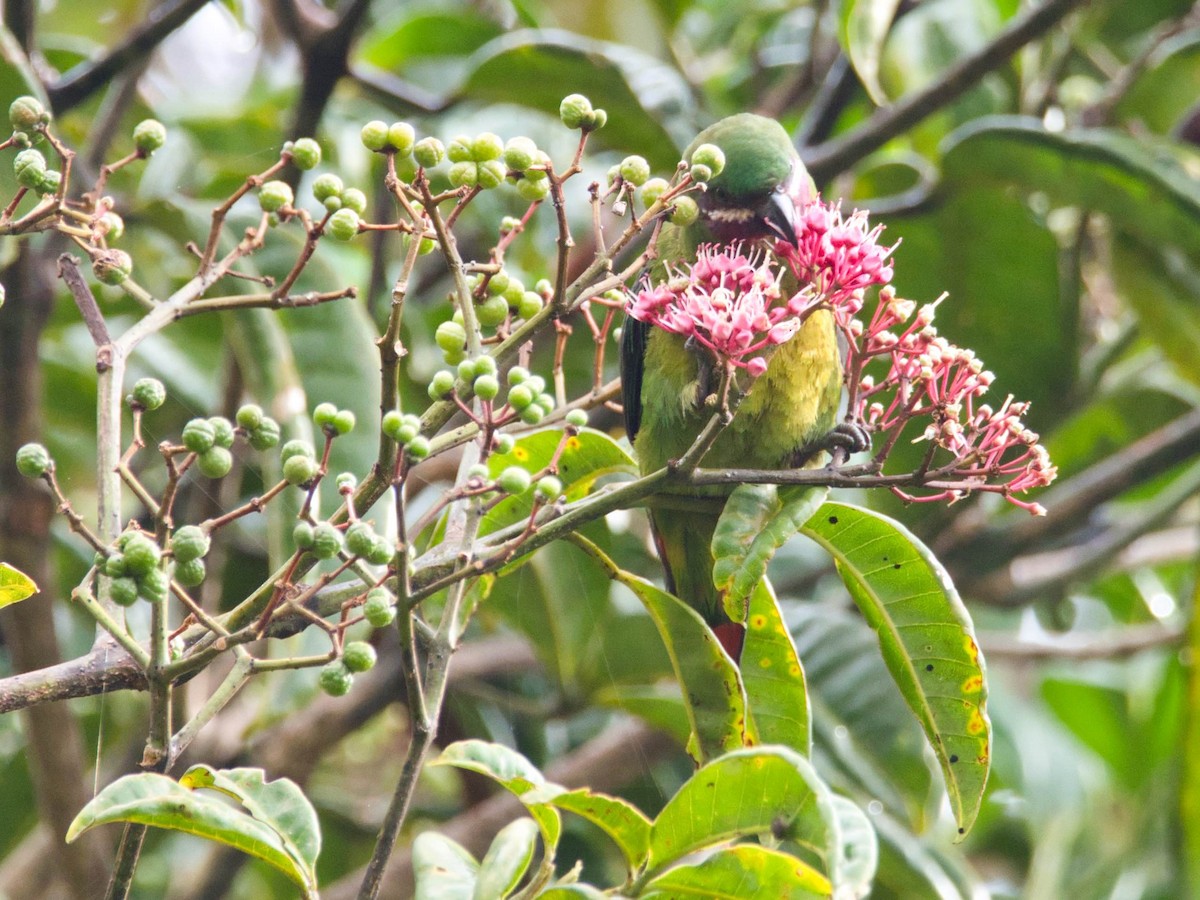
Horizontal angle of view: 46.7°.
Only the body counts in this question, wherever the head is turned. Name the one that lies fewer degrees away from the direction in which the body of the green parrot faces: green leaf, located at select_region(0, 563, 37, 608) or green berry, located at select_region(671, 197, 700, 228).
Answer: the green berry

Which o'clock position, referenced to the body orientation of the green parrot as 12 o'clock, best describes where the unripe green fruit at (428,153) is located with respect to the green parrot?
The unripe green fruit is roughly at 2 o'clock from the green parrot.

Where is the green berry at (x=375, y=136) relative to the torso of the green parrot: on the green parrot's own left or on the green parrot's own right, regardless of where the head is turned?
on the green parrot's own right

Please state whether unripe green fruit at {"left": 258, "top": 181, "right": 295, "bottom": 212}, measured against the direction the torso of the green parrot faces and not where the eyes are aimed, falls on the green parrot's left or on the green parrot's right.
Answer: on the green parrot's right

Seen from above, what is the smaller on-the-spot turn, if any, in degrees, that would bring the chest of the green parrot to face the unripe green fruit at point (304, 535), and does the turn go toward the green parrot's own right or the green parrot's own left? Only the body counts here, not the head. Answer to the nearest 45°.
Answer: approximately 45° to the green parrot's own right

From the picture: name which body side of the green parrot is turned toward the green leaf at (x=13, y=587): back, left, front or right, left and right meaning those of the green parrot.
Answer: right

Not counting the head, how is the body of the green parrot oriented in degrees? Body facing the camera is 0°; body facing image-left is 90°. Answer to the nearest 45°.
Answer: approximately 315°

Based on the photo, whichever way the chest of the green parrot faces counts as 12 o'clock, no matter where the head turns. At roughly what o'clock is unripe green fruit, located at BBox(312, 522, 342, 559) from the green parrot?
The unripe green fruit is roughly at 2 o'clock from the green parrot.

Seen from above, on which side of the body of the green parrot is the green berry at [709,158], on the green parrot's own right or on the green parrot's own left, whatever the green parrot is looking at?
on the green parrot's own right
